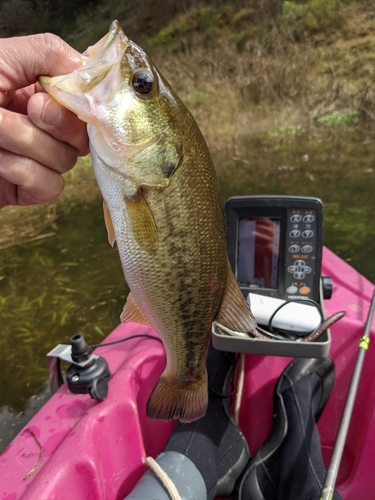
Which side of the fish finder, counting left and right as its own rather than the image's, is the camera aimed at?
front

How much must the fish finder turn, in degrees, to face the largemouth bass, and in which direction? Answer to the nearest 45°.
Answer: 0° — it already faces it
